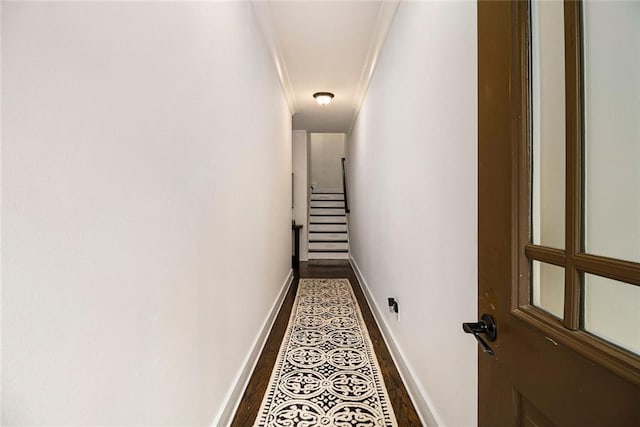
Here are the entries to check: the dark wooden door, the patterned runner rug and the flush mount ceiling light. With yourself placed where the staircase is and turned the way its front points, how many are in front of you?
3

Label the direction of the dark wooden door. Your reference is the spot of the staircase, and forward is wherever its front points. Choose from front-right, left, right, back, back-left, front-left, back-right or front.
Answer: front

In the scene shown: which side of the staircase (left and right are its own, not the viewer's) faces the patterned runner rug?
front

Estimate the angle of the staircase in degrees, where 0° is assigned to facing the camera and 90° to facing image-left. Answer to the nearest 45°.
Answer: approximately 0°

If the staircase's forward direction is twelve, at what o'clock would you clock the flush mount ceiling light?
The flush mount ceiling light is roughly at 12 o'clock from the staircase.
